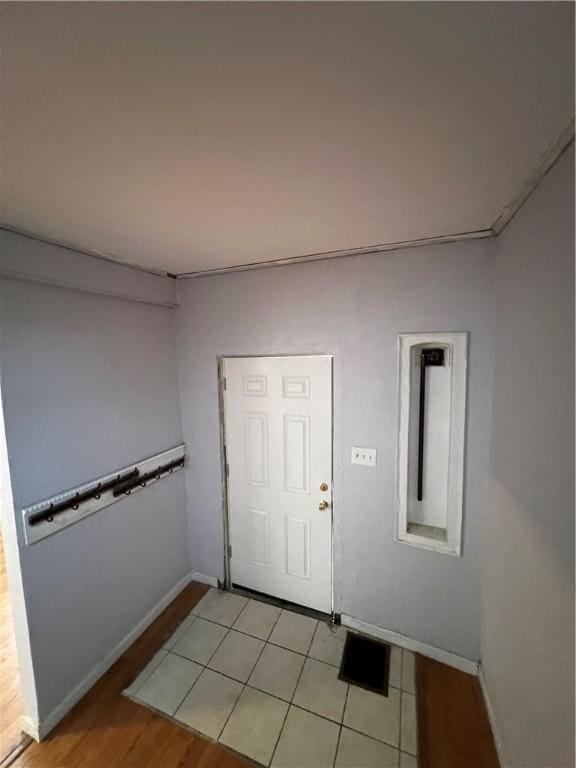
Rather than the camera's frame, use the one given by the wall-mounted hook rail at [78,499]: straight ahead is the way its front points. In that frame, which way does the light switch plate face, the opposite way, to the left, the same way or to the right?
to the right

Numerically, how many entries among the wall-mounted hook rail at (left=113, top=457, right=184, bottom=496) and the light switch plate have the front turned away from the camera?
0

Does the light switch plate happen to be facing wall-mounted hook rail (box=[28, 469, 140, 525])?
no

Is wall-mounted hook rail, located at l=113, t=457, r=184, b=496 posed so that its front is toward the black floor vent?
yes

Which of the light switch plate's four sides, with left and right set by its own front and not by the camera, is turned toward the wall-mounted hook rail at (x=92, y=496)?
right

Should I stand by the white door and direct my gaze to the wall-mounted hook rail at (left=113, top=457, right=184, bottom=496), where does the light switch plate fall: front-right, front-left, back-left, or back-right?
back-left

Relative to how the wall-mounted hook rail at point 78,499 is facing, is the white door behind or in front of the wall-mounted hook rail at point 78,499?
in front

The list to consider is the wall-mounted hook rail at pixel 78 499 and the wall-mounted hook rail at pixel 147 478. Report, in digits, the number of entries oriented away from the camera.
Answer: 0

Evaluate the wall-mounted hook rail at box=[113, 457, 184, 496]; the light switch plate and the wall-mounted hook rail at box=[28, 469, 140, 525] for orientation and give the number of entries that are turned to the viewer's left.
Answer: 0

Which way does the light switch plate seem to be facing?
toward the camera

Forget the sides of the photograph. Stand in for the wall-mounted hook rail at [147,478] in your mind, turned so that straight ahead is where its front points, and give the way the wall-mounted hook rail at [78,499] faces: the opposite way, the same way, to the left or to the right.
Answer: the same way

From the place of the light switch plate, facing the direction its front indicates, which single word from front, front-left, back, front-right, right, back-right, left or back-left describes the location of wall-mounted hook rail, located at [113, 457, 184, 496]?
right

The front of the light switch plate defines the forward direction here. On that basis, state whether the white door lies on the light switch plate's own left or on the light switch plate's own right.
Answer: on the light switch plate's own right

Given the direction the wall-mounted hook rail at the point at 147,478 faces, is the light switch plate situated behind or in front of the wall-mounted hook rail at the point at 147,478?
in front

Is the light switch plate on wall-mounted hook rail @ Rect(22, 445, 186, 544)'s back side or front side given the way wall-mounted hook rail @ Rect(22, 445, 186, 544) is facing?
on the front side

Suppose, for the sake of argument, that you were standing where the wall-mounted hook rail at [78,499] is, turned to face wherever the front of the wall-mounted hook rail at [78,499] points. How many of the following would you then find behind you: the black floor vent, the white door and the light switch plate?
0
